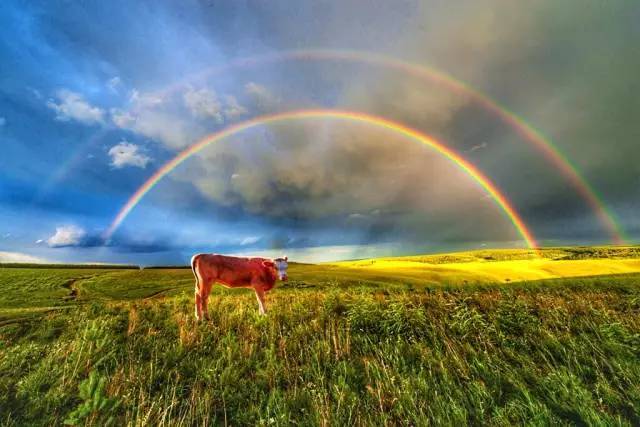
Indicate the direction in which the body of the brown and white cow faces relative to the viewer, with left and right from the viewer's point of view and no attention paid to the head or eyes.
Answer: facing to the right of the viewer
